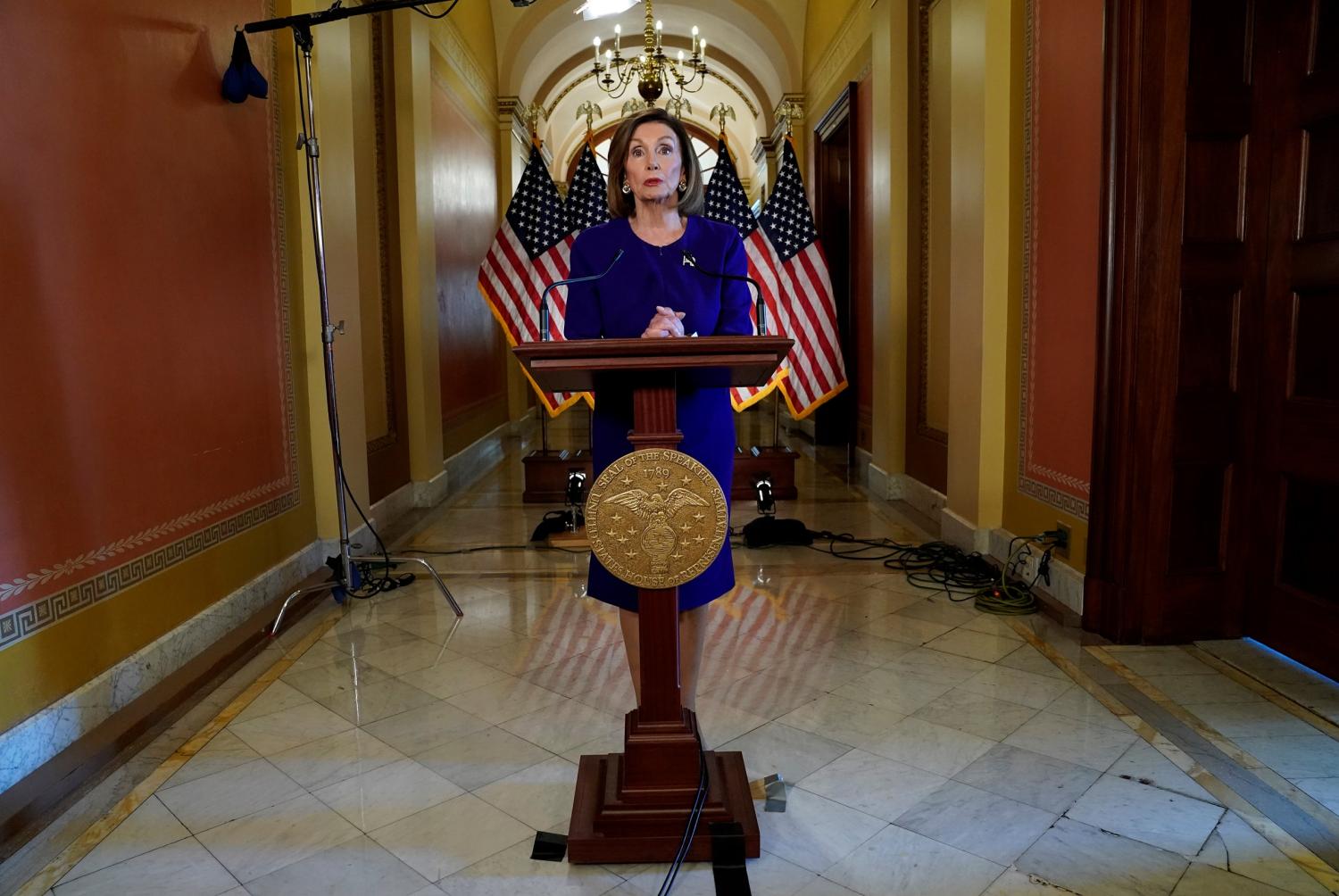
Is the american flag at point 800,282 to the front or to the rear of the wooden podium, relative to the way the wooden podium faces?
to the rear

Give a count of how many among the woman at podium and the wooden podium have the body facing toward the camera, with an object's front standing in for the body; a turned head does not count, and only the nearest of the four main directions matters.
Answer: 2

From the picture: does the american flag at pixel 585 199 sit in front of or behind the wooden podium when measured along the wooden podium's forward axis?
behind

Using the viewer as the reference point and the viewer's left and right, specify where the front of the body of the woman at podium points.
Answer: facing the viewer

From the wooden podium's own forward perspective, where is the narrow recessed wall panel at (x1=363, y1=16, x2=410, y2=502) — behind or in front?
behind

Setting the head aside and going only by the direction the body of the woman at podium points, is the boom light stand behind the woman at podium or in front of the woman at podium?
behind

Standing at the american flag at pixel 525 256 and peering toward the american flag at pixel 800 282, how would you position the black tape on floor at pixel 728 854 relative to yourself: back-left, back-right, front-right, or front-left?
front-right

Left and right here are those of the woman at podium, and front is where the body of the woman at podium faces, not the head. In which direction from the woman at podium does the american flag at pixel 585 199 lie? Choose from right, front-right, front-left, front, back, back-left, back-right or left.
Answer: back

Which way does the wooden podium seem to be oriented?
toward the camera

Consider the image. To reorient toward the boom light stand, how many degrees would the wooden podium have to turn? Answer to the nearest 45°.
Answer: approximately 135° to its right

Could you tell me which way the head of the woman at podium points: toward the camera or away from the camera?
toward the camera

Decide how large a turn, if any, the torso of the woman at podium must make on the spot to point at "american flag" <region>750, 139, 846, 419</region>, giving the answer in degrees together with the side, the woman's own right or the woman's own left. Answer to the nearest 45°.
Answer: approximately 180°

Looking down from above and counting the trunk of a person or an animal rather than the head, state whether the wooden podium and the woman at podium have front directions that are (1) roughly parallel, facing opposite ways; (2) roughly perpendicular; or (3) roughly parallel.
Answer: roughly parallel
